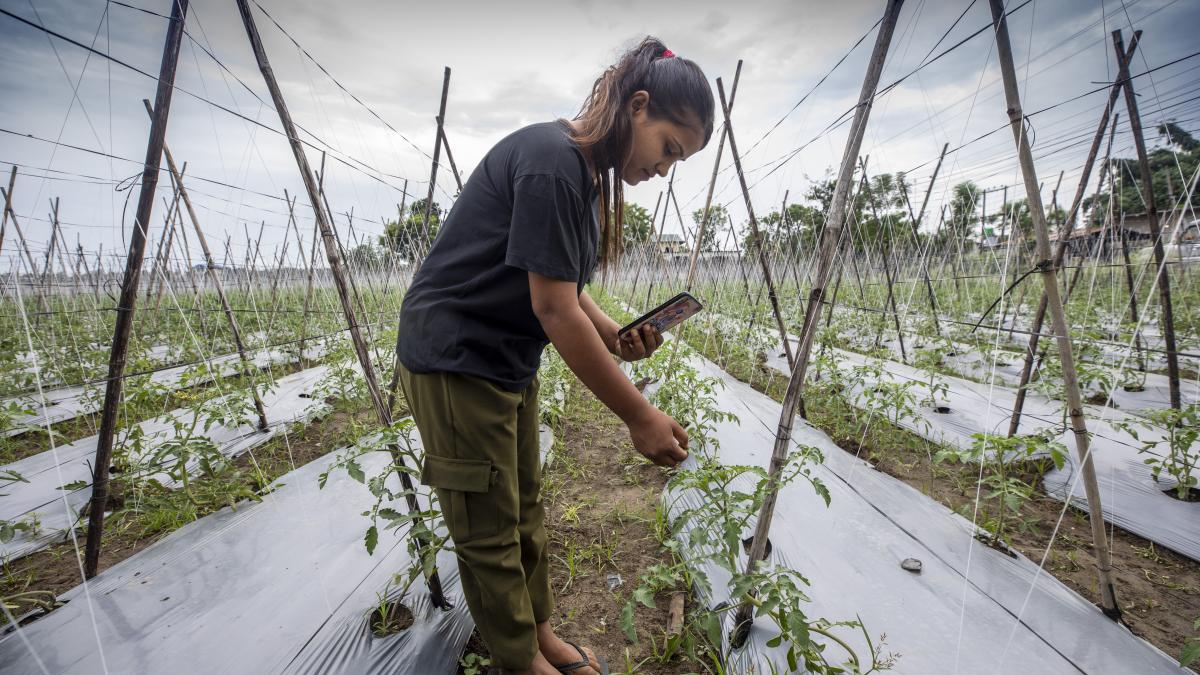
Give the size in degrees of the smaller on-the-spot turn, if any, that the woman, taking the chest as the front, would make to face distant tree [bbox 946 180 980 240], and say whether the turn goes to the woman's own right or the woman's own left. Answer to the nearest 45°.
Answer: approximately 45° to the woman's own left

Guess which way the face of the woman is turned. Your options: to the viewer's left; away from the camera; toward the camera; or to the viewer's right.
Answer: to the viewer's right

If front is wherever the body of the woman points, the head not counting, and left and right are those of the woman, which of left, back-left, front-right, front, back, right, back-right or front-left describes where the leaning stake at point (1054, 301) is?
front

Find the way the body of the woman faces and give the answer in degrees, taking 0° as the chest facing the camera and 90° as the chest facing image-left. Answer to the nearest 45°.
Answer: approximately 270°

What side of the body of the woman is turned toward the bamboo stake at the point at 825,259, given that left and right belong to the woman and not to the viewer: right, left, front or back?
front

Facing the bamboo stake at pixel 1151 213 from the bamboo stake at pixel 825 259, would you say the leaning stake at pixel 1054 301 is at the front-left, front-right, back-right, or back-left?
front-right

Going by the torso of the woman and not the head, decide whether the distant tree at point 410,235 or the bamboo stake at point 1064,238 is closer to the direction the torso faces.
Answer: the bamboo stake

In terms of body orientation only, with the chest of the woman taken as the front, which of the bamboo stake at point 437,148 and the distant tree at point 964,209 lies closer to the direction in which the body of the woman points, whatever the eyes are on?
the distant tree

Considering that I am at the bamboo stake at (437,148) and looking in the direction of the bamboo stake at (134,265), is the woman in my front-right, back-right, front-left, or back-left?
front-left

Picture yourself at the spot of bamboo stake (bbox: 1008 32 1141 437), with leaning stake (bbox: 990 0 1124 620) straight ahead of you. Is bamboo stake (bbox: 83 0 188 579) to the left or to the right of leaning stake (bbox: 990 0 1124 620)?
right

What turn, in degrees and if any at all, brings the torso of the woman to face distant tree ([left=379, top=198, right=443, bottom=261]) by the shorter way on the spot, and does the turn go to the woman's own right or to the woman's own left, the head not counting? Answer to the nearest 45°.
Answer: approximately 90° to the woman's own left

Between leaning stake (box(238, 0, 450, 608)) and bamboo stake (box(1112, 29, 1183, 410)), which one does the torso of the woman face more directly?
the bamboo stake
